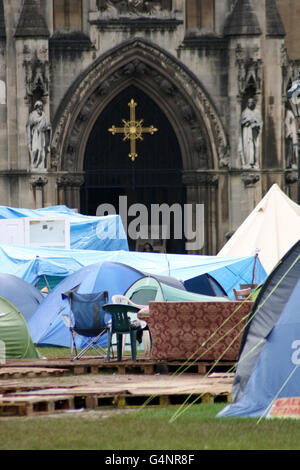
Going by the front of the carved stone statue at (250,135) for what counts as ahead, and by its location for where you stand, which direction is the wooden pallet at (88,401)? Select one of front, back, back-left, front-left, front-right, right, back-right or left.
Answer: front

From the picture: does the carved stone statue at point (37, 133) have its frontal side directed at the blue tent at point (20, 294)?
yes

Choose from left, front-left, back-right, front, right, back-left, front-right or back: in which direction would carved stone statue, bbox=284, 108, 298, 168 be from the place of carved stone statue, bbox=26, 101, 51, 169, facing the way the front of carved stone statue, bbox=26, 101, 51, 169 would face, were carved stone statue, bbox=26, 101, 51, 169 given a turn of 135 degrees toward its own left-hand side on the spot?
front-right

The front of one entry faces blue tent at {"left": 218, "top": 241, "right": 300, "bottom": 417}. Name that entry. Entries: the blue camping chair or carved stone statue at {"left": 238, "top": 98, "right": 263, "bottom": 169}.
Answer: the carved stone statue

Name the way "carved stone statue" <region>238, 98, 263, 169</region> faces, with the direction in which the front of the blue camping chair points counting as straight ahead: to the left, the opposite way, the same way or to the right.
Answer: the opposite way

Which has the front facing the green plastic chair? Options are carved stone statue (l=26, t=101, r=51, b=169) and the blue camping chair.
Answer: the carved stone statue

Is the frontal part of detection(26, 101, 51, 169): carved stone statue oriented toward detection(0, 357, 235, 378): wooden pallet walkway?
yes

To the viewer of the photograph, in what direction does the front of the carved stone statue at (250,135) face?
facing the viewer

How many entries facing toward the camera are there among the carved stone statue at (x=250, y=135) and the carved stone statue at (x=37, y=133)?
2

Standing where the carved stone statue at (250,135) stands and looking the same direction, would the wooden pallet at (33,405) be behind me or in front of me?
in front

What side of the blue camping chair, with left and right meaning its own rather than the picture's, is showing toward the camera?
back

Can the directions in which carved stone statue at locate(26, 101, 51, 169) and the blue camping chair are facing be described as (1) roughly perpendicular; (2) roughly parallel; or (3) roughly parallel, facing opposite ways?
roughly parallel, facing opposite ways

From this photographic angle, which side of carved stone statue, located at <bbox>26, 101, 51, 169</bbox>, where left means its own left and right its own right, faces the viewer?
front

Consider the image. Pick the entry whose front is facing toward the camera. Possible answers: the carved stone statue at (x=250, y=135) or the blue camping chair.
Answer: the carved stone statue

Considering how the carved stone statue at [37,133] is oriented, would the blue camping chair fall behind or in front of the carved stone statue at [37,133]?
in front

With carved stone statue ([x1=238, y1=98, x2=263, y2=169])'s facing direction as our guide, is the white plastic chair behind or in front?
in front

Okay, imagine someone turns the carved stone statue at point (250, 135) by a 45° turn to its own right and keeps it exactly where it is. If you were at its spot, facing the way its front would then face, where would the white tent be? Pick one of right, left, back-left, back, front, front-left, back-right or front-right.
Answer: front-left
